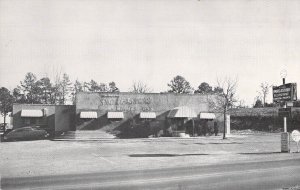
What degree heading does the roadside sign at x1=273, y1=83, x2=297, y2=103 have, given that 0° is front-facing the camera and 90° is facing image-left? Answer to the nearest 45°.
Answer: approximately 45°

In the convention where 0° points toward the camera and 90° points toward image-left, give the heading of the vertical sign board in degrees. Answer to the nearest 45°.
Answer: approximately 0°
